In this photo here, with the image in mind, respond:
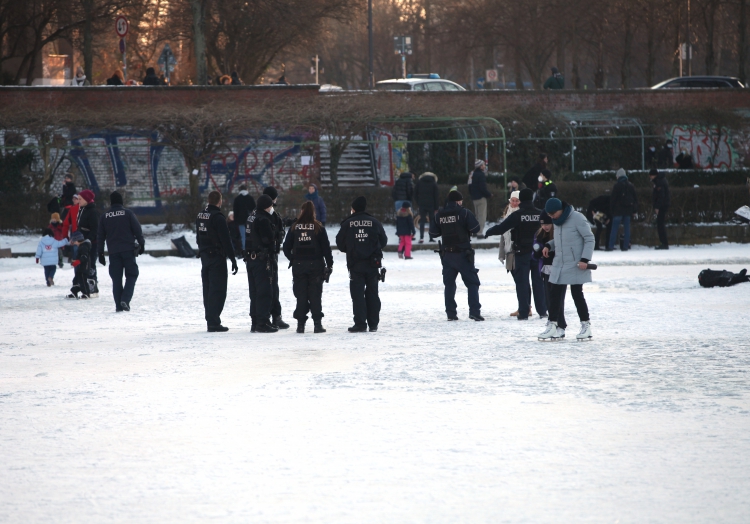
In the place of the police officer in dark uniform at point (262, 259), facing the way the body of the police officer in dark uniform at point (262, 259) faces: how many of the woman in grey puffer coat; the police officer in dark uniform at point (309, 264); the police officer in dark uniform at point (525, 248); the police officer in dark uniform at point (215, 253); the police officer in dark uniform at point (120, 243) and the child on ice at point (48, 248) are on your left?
3

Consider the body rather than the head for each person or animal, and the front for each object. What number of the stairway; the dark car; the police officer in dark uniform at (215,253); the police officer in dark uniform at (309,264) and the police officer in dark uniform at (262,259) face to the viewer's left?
1

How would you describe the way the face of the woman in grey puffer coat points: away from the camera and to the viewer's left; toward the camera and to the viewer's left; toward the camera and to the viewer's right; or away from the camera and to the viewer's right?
toward the camera and to the viewer's left

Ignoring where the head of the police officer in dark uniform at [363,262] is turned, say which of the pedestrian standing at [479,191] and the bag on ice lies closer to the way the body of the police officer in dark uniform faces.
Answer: the pedestrian standing

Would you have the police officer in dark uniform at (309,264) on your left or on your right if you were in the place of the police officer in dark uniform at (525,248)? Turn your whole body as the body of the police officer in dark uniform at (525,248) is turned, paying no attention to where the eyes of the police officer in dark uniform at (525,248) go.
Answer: on your left

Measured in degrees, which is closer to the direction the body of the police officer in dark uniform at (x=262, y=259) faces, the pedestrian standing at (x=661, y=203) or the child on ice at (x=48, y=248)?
the pedestrian standing

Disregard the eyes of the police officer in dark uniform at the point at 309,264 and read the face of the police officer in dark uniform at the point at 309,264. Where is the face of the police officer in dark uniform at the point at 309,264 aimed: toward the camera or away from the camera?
away from the camera

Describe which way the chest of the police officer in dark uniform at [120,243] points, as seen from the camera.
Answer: away from the camera

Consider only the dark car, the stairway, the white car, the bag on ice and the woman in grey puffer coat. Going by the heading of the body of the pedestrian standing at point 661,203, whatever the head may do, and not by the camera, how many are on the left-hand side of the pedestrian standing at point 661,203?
2

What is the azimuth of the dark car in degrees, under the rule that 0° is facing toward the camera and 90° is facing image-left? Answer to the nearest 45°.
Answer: approximately 90°

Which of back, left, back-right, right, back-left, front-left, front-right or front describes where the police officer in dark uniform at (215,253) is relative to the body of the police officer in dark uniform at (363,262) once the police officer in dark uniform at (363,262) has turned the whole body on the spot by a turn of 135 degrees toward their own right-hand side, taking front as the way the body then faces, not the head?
back-right

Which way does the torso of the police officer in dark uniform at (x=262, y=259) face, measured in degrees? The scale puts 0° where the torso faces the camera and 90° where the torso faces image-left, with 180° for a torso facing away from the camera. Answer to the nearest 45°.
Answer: approximately 225°

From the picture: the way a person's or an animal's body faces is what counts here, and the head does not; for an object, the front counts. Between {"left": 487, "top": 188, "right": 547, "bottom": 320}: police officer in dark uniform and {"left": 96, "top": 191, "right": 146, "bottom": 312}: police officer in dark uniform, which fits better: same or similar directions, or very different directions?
same or similar directions

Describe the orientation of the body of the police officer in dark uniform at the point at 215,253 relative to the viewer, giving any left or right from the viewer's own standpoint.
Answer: facing away from the viewer and to the right of the viewer

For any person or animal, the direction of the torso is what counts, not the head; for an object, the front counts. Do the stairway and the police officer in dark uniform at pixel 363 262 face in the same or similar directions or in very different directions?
very different directions

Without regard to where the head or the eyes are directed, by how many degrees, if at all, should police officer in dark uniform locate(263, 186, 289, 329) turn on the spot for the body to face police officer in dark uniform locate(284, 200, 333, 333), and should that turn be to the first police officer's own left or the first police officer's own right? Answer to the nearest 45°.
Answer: approximately 45° to the first police officer's own right
